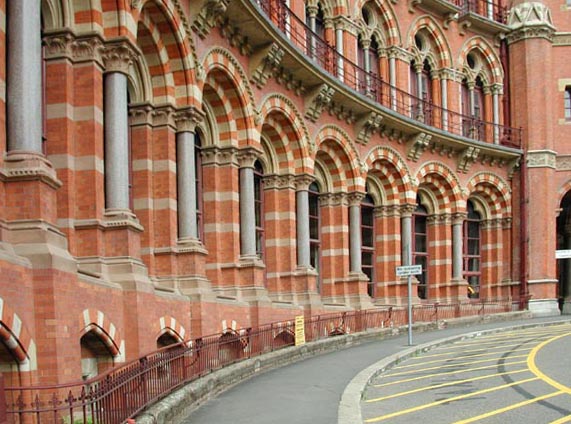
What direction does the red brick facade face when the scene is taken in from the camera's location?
facing the viewer and to the right of the viewer
